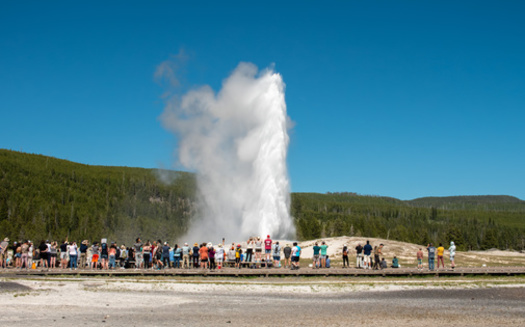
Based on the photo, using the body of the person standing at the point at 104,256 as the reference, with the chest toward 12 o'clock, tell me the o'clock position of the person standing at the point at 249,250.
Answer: the person standing at the point at 249,250 is roughly at 3 o'clock from the person standing at the point at 104,256.

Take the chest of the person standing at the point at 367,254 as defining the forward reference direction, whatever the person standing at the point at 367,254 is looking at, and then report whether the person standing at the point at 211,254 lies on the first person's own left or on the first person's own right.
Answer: on the first person's own left

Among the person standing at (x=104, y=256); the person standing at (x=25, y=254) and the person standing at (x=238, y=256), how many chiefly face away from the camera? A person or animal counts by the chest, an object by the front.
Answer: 3

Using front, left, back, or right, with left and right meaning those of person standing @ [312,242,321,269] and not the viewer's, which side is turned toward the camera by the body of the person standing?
back

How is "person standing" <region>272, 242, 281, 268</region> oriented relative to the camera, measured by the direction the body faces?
away from the camera

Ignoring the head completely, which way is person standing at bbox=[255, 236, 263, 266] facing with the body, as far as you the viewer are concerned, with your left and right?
facing away from the viewer

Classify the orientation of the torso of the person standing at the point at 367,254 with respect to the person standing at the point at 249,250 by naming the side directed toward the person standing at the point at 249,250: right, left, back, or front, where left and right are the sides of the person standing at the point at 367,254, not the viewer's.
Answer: left

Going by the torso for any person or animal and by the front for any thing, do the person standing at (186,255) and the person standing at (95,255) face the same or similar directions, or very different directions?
same or similar directions

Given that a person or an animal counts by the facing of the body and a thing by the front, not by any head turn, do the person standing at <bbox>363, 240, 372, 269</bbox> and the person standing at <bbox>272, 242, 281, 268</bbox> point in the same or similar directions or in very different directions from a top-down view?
same or similar directions

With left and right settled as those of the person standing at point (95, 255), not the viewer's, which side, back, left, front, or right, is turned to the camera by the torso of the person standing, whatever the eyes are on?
back

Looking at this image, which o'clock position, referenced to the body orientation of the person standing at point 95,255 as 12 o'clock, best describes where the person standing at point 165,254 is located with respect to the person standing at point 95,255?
the person standing at point 165,254 is roughly at 4 o'clock from the person standing at point 95,255.

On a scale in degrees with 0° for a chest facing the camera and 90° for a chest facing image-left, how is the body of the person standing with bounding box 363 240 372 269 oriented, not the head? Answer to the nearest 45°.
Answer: approximately 180°

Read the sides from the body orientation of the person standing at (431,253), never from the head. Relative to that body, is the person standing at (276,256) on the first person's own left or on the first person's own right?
on the first person's own left

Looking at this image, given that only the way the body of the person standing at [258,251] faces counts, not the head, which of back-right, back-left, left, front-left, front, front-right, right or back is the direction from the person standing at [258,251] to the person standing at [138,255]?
left

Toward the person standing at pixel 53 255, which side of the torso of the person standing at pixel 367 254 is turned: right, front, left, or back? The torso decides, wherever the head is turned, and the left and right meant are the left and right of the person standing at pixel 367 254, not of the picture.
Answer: left

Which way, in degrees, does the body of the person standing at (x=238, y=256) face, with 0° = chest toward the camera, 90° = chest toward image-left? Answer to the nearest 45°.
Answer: approximately 180°
